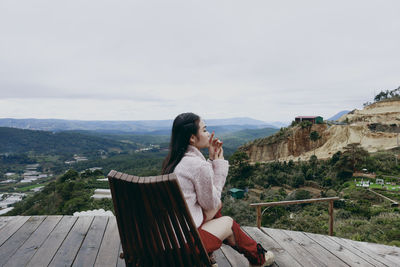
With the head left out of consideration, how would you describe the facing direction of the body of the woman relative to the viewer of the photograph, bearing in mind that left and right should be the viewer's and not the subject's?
facing to the right of the viewer

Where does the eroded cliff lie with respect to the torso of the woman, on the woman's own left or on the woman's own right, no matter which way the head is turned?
on the woman's own left

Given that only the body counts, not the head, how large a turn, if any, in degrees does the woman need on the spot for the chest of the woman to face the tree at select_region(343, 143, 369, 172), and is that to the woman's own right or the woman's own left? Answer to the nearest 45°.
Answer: approximately 45° to the woman's own left

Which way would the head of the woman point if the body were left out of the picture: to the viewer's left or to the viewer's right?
to the viewer's right

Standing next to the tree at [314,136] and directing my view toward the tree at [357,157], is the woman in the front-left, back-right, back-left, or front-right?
front-right

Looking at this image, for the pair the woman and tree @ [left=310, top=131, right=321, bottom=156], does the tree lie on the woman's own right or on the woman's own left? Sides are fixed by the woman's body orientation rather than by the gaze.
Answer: on the woman's own left
